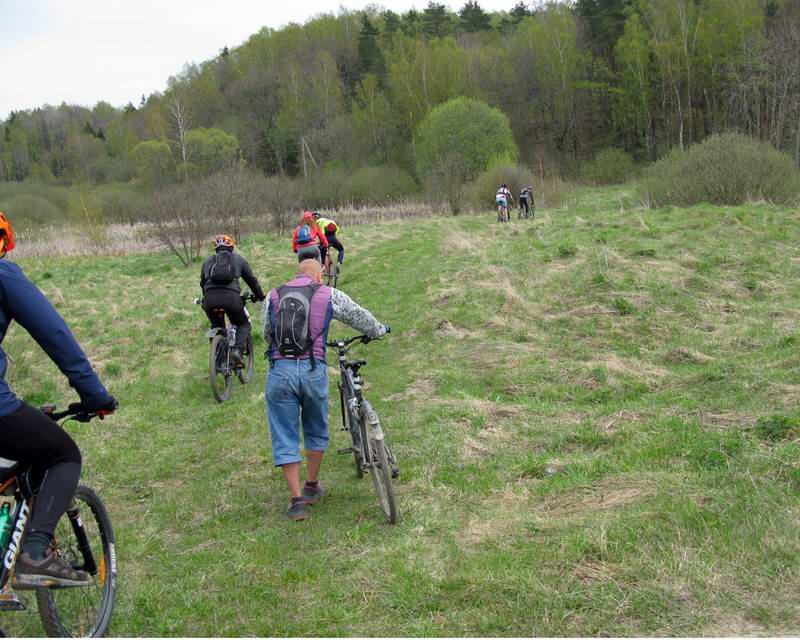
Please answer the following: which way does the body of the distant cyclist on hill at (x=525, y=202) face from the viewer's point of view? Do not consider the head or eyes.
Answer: away from the camera

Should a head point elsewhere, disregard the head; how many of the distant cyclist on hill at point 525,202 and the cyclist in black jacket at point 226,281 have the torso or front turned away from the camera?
2

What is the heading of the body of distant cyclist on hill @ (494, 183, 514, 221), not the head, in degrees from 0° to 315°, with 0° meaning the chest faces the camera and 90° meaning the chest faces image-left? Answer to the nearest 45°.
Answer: approximately 180°

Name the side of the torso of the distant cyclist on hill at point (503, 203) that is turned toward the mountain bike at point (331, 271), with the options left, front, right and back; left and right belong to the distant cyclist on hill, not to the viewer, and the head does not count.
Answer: back

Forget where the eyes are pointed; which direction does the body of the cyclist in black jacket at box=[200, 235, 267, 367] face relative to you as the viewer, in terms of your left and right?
facing away from the viewer

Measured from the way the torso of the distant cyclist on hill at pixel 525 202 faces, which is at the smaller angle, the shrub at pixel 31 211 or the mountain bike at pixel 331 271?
the shrub
